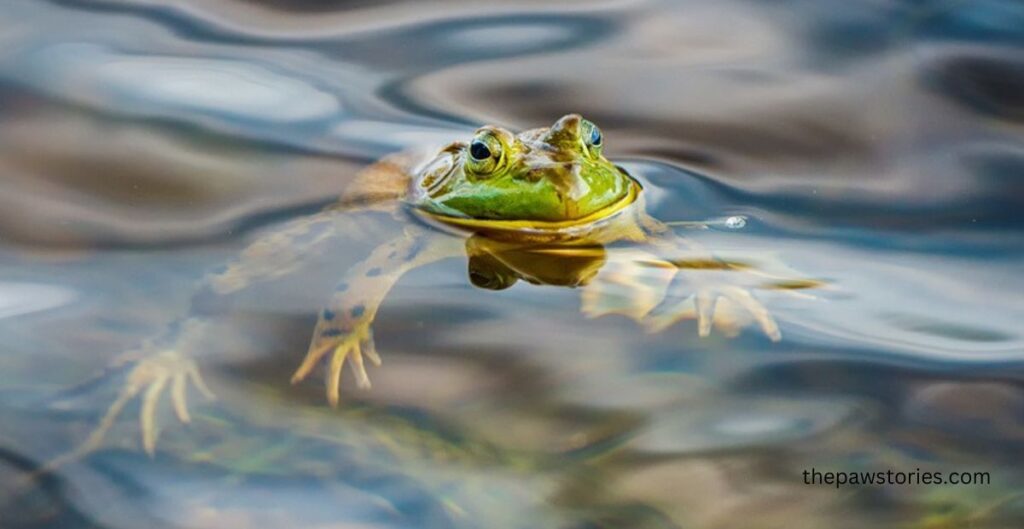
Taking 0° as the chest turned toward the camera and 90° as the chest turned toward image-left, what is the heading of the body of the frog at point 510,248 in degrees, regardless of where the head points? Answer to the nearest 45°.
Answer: approximately 315°
